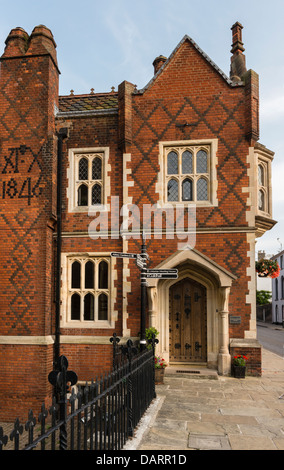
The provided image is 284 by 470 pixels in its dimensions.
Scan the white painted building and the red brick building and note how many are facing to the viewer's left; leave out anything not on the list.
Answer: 1

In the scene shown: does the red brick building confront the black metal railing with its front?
yes

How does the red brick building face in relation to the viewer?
toward the camera

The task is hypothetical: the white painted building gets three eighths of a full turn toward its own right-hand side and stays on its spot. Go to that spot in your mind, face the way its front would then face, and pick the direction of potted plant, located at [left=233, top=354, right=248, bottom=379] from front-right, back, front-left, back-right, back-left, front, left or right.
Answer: back-right

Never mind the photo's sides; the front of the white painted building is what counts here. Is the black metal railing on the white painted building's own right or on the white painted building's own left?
on the white painted building's own left

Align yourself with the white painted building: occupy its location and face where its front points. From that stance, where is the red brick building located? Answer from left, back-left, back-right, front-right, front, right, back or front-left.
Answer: left

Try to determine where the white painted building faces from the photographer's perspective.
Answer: facing to the left of the viewer

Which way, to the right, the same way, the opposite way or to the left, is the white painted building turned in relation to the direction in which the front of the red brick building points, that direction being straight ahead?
to the right
